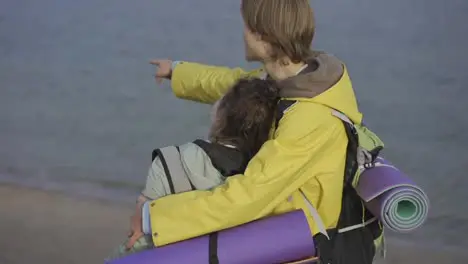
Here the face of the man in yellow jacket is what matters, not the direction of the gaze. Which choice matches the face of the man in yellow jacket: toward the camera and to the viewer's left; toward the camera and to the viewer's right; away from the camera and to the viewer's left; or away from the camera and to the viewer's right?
away from the camera and to the viewer's left

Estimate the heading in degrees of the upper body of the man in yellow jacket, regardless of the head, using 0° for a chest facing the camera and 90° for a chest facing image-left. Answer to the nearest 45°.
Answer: approximately 90°
